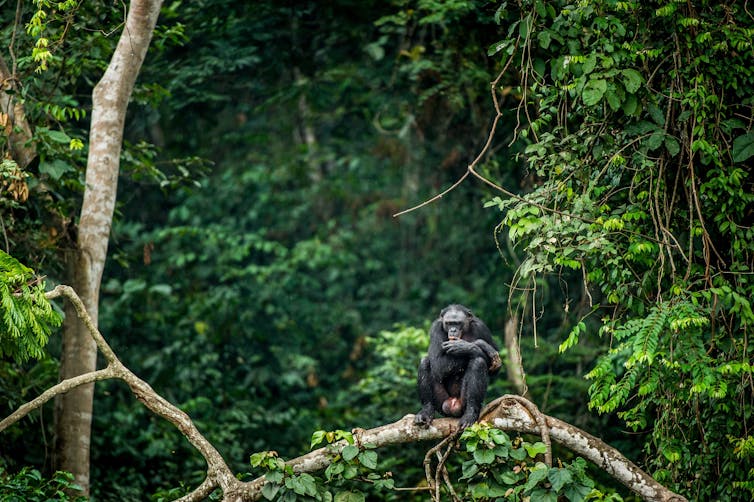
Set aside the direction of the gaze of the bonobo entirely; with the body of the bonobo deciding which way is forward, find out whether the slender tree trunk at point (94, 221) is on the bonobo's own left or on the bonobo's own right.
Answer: on the bonobo's own right

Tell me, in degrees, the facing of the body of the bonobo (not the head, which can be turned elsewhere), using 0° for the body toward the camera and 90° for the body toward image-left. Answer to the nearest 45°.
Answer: approximately 0°
